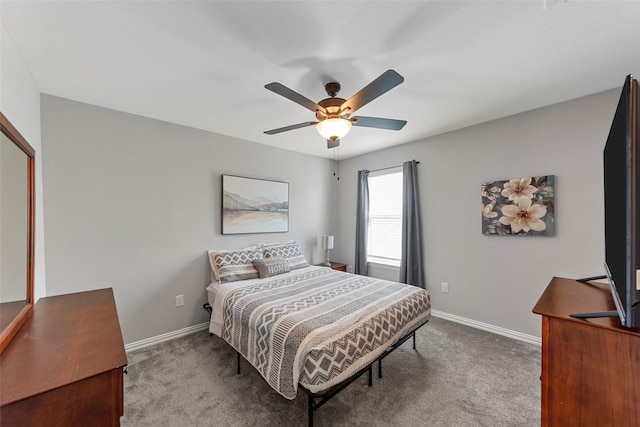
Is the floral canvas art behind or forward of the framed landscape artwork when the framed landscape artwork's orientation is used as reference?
forward

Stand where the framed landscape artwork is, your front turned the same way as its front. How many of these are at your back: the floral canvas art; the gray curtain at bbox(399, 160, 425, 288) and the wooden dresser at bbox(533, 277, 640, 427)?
0

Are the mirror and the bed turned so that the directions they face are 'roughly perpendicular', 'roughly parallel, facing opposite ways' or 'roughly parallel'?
roughly perpendicular

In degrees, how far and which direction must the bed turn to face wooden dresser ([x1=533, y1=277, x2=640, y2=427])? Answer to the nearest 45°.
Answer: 0° — it already faces it

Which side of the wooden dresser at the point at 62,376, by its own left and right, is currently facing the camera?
right

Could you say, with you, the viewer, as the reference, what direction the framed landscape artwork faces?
facing the viewer and to the right of the viewer

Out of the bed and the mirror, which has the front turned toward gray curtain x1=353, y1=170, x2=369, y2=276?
the mirror

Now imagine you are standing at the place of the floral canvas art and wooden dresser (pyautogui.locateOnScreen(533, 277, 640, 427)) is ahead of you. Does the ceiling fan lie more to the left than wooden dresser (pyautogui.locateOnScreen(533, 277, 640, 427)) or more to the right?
right

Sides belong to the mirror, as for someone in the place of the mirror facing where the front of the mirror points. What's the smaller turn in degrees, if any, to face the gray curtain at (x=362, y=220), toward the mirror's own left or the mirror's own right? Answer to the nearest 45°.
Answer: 0° — it already faces it

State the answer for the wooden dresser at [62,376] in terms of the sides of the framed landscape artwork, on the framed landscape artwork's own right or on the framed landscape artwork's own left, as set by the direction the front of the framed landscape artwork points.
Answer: on the framed landscape artwork's own right

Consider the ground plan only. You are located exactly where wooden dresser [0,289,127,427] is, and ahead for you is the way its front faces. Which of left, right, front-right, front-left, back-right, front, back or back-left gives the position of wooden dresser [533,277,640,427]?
front-right

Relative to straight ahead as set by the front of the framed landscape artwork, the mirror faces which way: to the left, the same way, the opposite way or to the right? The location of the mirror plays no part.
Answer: to the left

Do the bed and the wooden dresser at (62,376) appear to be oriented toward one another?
no

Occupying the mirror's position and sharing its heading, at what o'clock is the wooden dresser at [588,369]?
The wooden dresser is roughly at 2 o'clock from the mirror.

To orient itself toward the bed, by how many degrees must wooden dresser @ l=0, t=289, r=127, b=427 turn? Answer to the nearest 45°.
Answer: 0° — it already faces it

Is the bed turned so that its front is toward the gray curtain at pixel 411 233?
no

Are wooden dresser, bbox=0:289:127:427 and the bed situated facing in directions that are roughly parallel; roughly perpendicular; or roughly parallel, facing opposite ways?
roughly perpendicular

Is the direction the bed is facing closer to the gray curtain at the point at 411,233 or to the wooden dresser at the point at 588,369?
the wooden dresser

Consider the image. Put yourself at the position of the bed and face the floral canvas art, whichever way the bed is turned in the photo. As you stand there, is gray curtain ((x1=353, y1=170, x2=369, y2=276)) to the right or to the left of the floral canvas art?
left

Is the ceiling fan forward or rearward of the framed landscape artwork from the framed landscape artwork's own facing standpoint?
forward
